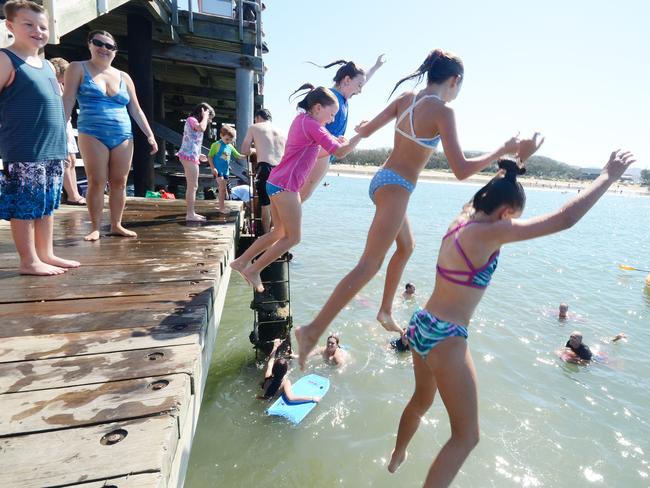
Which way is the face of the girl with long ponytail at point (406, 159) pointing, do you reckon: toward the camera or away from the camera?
away from the camera

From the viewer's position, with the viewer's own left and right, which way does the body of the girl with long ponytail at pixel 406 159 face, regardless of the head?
facing away from the viewer and to the right of the viewer

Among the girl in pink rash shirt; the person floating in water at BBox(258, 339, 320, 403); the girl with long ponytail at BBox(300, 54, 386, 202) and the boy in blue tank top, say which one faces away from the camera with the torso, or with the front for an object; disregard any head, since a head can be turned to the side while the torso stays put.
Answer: the person floating in water

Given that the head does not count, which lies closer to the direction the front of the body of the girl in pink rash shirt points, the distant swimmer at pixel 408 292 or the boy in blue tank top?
the distant swimmer

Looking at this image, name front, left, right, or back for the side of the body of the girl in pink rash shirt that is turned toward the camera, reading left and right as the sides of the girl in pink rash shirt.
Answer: right

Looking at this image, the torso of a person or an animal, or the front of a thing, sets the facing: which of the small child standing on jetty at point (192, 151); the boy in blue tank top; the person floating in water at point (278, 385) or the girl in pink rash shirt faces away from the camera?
the person floating in water

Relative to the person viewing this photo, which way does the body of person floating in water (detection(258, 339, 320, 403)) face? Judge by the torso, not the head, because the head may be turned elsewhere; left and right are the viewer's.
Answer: facing away from the viewer

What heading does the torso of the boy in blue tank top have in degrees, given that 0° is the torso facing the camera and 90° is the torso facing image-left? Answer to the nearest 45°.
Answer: approximately 315°

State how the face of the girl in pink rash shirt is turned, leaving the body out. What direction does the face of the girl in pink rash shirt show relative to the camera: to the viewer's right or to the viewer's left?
to the viewer's right
